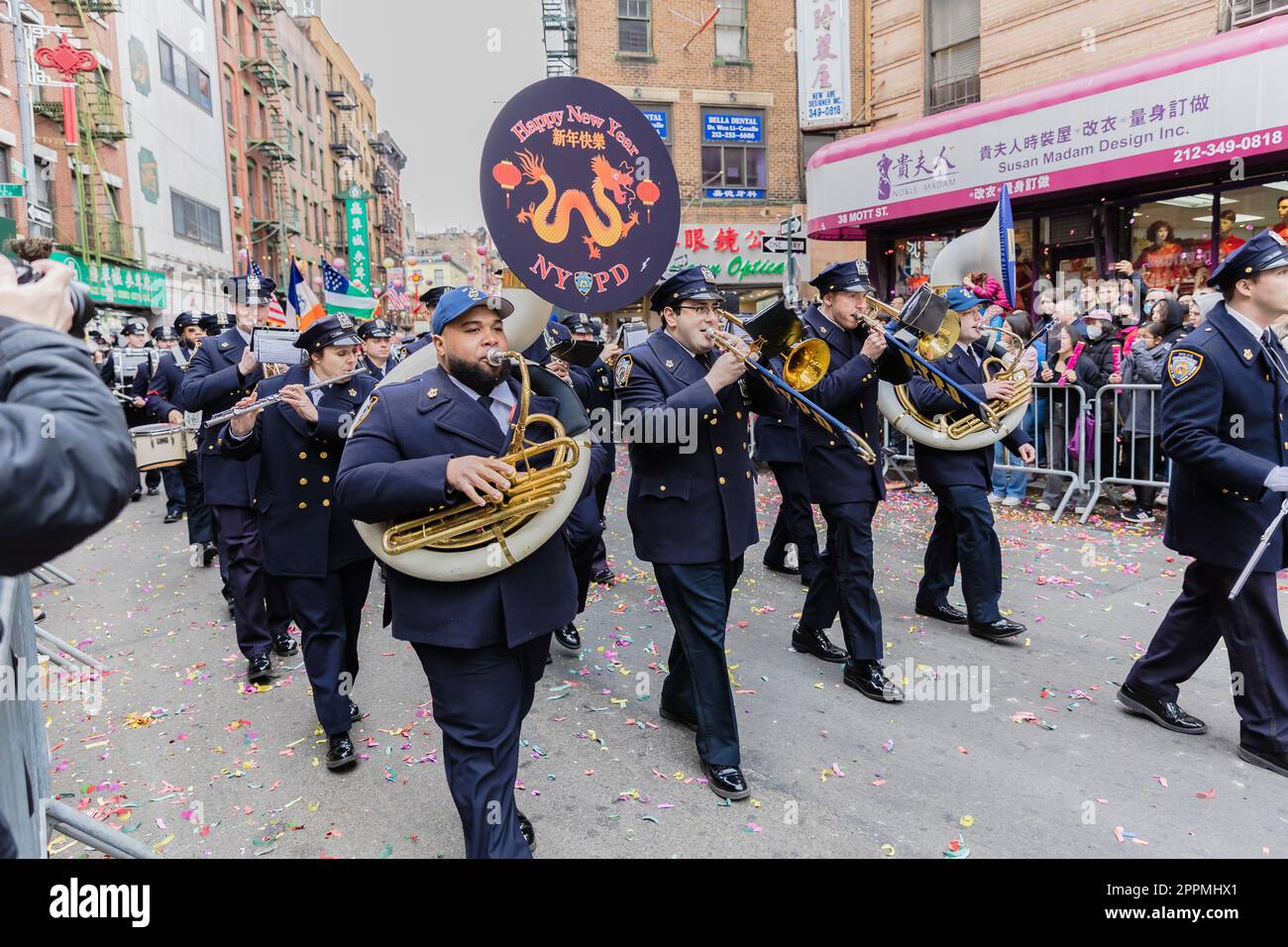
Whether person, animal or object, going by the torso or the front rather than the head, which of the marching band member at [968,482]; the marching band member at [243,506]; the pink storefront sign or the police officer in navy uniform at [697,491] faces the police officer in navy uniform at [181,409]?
the pink storefront sign

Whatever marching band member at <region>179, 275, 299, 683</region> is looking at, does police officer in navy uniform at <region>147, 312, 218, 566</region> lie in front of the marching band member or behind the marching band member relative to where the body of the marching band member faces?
behind

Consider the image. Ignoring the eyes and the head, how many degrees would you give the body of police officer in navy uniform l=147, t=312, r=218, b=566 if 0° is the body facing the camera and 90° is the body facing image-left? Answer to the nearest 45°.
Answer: approximately 315°

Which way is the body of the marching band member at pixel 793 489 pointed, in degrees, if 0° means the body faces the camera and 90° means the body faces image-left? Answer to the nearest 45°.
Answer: approximately 315°

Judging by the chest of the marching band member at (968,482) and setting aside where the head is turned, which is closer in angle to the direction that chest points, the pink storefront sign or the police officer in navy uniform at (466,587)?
the police officer in navy uniform

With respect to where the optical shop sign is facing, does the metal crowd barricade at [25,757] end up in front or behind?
in front

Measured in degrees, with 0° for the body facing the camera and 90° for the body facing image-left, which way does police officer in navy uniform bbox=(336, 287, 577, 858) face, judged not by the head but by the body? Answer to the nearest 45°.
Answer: approximately 315°

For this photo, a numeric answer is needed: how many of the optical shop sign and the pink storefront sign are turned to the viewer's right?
0

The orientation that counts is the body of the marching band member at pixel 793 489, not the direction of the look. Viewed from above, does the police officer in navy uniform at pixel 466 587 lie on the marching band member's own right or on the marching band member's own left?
on the marching band member's own right

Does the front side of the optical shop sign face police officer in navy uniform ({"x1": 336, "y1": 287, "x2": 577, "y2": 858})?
yes

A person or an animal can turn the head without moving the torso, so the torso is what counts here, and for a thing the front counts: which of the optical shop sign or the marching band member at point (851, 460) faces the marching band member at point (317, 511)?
the optical shop sign
